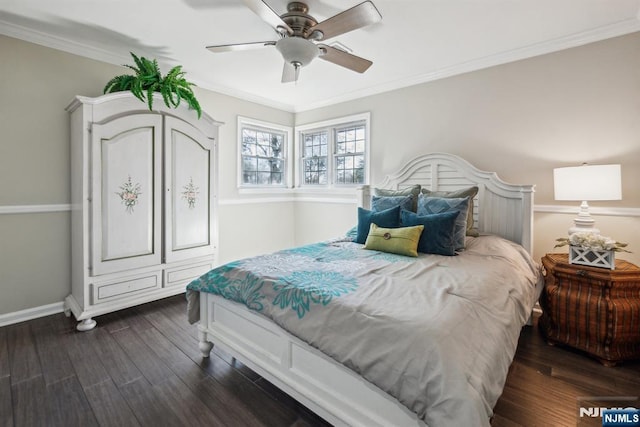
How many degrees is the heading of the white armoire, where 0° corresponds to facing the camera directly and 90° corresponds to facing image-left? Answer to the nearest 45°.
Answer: approximately 315°

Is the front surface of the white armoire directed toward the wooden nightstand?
yes

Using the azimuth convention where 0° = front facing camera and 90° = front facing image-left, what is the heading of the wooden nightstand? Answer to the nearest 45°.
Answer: approximately 45°

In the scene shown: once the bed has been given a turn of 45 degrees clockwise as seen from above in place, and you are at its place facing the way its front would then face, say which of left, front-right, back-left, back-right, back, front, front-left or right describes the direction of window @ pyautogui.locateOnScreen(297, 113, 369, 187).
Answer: right

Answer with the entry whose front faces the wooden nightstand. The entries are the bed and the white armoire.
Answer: the white armoire

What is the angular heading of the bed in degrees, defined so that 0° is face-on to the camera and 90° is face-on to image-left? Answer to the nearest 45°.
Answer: approximately 45°
